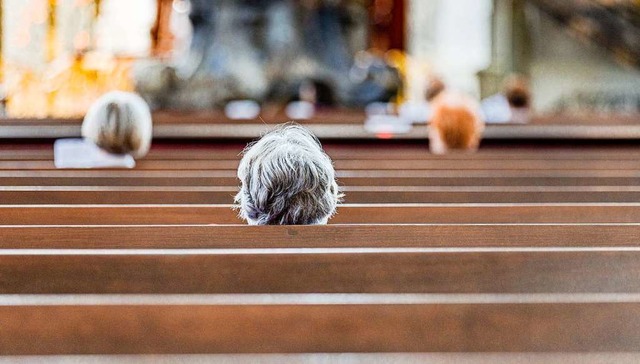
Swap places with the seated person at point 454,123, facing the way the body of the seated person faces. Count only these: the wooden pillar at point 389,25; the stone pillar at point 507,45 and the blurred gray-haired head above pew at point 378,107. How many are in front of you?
3

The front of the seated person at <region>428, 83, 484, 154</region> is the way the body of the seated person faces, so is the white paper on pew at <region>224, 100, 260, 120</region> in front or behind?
in front

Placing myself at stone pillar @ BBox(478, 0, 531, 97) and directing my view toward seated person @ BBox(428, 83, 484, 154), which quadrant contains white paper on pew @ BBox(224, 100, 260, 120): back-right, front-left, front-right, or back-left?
front-right

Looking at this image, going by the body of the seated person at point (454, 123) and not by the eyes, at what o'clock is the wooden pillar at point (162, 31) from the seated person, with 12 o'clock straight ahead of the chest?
The wooden pillar is roughly at 11 o'clock from the seated person.

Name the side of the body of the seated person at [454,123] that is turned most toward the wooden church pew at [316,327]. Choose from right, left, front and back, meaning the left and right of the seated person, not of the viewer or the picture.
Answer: back

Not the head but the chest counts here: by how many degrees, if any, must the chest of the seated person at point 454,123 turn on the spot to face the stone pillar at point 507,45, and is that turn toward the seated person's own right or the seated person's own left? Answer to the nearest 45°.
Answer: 0° — they already face it

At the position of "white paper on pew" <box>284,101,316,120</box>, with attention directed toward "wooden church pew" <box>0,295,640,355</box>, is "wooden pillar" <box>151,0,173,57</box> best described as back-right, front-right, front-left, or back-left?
back-right

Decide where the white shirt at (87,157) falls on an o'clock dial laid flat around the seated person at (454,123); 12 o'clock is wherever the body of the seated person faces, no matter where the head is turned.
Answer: The white shirt is roughly at 8 o'clock from the seated person.

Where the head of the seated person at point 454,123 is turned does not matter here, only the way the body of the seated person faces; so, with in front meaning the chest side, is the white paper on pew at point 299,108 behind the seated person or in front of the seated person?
in front

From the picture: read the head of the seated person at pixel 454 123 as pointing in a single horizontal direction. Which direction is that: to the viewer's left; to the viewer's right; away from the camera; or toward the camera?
away from the camera

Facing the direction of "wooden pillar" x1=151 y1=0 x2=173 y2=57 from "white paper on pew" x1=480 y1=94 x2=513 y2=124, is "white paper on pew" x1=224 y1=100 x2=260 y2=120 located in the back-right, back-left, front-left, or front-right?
front-left

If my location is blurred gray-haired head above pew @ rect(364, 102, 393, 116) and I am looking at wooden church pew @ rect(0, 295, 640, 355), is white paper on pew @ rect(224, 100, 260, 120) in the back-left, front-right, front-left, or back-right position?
front-right

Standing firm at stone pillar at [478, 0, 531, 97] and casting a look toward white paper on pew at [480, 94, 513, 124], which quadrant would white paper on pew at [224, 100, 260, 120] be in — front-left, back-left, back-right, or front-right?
front-right

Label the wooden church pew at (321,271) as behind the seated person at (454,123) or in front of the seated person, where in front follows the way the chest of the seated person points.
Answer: behind

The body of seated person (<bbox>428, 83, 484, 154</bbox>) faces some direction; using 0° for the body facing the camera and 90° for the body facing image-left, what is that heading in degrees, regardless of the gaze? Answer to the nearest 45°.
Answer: approximately 180°

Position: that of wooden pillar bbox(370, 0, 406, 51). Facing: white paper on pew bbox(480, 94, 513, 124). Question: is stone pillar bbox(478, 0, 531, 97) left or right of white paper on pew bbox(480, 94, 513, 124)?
left
